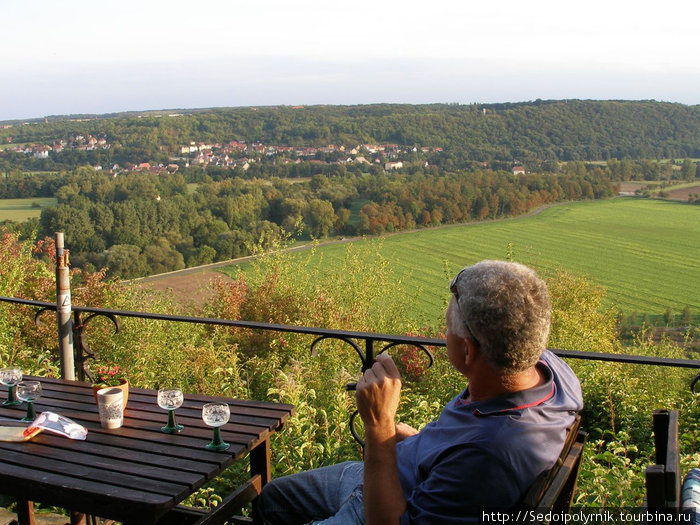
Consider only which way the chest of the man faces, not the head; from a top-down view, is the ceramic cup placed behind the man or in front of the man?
in front

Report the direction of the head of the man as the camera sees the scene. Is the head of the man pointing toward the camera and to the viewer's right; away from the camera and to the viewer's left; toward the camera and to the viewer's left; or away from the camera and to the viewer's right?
away from the camera and to the viewer's left

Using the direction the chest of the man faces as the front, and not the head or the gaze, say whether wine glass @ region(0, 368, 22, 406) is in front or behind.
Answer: in front

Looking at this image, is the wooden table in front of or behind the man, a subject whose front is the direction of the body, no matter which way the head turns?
in front

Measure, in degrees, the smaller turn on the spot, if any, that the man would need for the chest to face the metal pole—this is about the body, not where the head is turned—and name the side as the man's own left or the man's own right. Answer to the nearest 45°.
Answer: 0° — they already face it

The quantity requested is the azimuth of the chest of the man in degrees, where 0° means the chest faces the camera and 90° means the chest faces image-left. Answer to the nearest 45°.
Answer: approximately 135°
